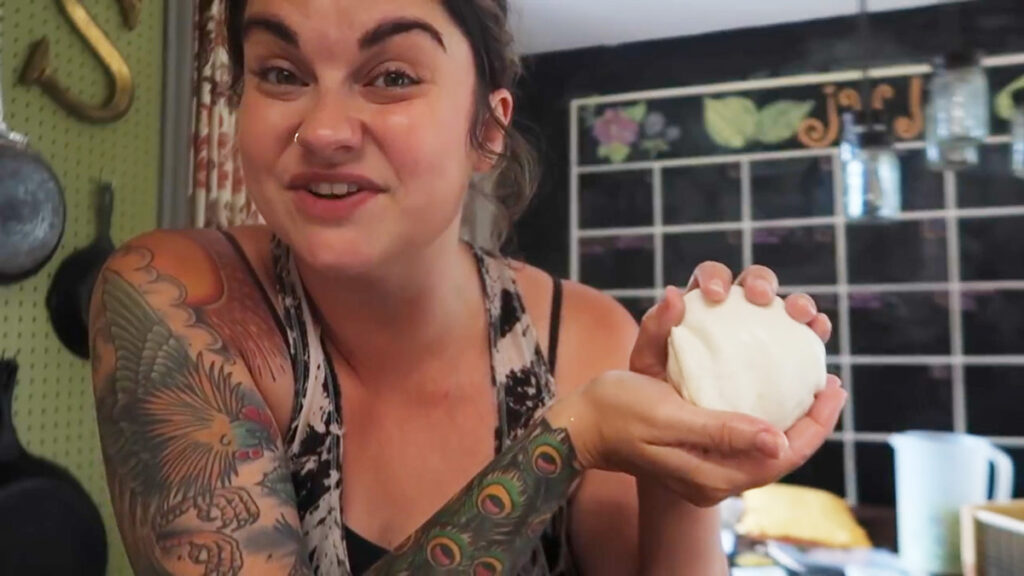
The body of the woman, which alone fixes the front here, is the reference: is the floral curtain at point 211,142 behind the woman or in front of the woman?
behind

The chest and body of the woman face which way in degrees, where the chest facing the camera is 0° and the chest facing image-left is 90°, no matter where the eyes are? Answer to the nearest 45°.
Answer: approximately 0°

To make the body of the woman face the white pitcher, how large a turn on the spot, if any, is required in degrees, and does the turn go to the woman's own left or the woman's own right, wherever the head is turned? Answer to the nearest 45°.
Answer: approximately 135° to the woman's own left

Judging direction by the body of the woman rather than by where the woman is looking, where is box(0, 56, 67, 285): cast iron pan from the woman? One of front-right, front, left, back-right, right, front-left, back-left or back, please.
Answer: back-right

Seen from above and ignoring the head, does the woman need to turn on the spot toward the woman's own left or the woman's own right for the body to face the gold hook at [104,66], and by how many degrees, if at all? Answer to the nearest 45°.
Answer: approximately 135° to the woman's own right

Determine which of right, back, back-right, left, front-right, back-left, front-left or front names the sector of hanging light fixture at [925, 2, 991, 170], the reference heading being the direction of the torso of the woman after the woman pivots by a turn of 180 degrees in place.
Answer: front-right
